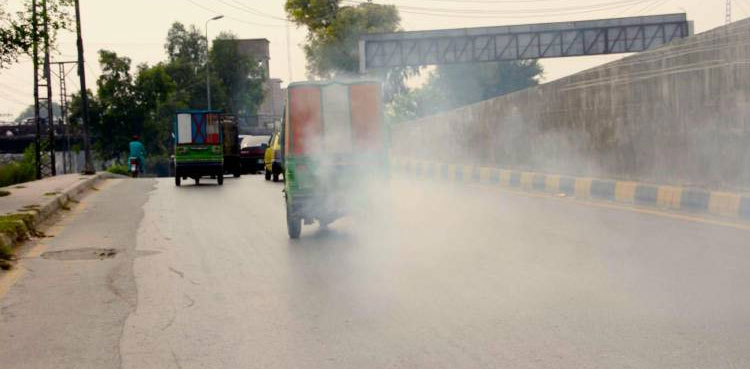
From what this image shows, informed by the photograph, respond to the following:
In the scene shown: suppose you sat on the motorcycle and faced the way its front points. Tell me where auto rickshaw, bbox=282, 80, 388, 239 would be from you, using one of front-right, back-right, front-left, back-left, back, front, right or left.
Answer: back

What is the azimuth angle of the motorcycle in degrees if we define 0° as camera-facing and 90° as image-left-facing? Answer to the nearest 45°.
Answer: approximately 180°

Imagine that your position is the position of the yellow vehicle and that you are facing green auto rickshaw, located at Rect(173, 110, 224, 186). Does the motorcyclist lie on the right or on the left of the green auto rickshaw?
right

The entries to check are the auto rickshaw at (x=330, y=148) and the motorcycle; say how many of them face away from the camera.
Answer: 2

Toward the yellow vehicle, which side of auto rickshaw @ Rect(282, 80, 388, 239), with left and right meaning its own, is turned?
front

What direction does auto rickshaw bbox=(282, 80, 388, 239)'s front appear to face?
away from the camera

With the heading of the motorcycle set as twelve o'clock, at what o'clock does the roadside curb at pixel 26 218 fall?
The roadside curb is roughly at 6 o'clock from the motorcycle.

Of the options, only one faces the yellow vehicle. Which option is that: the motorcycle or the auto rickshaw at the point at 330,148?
the auto rickshaw

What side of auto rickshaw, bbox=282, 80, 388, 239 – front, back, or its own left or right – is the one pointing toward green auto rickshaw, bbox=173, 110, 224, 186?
front

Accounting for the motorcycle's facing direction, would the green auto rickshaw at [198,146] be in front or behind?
behind
